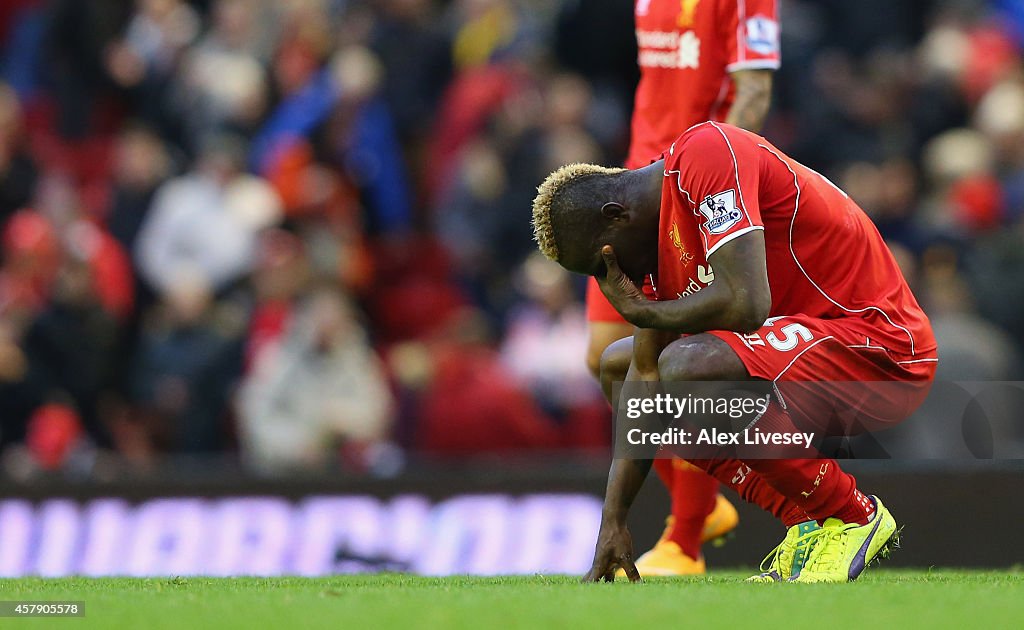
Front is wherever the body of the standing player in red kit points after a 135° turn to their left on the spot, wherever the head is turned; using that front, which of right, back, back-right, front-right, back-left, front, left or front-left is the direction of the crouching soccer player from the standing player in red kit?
right

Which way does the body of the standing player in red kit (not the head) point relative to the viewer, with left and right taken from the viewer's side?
facing the viewer and to the left of the viewer
